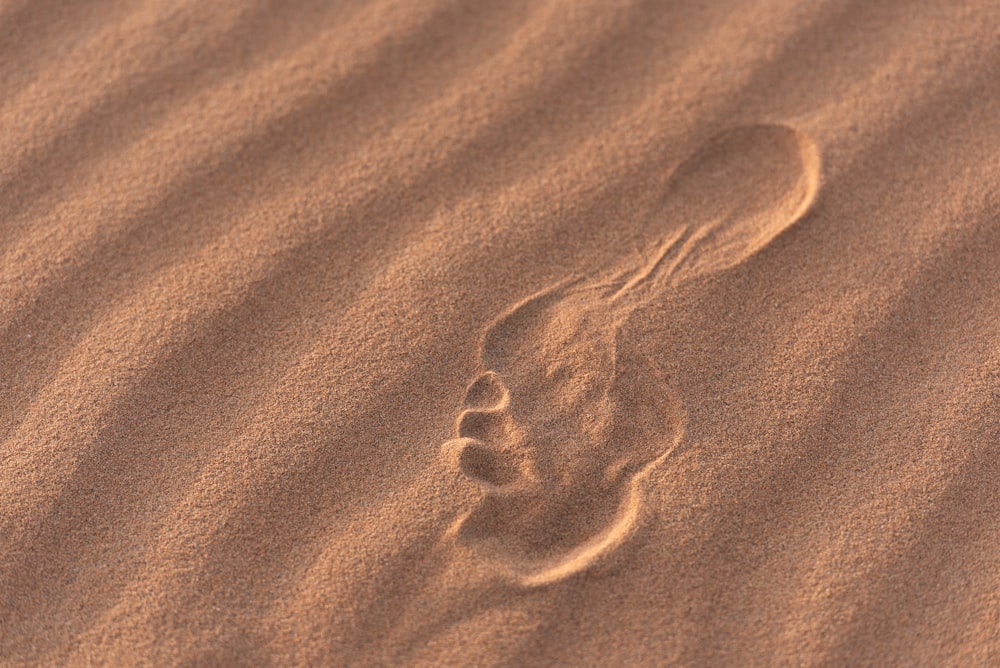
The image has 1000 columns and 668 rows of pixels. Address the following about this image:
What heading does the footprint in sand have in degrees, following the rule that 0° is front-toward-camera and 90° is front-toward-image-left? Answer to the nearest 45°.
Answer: approximately 45°
